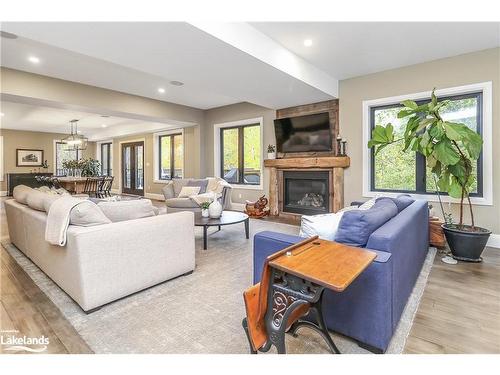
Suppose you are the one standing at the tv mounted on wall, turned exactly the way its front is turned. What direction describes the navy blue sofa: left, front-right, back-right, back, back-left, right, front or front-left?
front-left

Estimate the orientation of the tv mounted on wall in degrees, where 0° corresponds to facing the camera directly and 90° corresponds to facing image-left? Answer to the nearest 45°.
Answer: approximately 45°

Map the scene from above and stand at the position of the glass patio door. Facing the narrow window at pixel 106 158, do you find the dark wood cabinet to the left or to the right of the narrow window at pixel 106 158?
left

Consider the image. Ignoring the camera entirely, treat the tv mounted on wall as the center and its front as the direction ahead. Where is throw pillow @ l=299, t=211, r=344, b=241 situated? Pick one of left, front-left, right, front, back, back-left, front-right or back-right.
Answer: front-left

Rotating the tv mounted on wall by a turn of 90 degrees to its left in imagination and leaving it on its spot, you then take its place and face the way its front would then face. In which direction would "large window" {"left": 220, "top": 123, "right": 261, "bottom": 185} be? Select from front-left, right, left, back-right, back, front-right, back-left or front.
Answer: back

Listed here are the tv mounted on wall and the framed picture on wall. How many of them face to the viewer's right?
0

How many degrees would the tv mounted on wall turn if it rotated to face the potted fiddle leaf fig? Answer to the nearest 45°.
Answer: approximately 90° to its left

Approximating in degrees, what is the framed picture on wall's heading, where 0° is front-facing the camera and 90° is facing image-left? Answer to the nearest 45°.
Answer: approximately 0°

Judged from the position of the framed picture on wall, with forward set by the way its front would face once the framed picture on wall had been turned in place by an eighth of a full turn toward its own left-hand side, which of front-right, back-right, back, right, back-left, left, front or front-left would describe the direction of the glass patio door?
front

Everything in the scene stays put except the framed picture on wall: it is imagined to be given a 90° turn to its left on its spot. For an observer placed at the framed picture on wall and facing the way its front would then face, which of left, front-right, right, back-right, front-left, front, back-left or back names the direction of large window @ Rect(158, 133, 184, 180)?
front-right

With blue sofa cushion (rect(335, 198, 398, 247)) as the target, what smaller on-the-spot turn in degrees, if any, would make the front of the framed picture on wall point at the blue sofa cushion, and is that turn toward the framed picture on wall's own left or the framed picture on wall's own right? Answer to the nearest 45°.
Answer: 0° — it already faces it

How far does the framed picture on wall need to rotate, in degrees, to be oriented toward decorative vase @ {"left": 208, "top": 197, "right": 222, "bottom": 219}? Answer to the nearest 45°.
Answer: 0° — it already faces it
